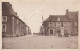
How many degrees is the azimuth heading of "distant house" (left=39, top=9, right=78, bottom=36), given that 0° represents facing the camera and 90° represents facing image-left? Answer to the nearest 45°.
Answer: approximately 0°
